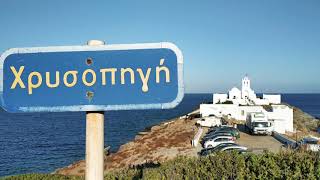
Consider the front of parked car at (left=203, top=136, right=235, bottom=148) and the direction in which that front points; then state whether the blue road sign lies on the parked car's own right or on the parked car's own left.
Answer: on the parked car's own left

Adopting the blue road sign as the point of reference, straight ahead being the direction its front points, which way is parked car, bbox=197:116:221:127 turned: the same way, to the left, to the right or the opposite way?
to the right

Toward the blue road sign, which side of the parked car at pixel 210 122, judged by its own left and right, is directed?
left

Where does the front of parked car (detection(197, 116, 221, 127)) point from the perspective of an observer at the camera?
facing to the left of the viewer

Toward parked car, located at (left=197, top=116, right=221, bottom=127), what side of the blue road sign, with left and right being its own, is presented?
back

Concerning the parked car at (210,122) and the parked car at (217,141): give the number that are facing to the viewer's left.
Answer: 2

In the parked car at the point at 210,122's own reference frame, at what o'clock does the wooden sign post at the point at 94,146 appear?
The wooden sign post is roughly at 9 o'clock from the parked car.

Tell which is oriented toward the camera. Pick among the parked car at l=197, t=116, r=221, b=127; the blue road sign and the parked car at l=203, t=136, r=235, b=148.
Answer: the blue road sign

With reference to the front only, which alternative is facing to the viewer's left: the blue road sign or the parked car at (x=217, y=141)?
the parked car

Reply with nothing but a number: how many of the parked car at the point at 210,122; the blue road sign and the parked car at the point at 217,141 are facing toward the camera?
1

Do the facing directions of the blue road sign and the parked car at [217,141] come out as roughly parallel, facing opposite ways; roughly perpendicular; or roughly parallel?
roughly perpendicular

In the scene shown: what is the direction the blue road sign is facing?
toward the camera

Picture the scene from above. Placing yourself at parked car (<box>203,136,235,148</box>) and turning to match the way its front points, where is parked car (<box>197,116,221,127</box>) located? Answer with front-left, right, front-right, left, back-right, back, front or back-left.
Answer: right

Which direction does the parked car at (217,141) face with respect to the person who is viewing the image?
facing to the left of the viewer
